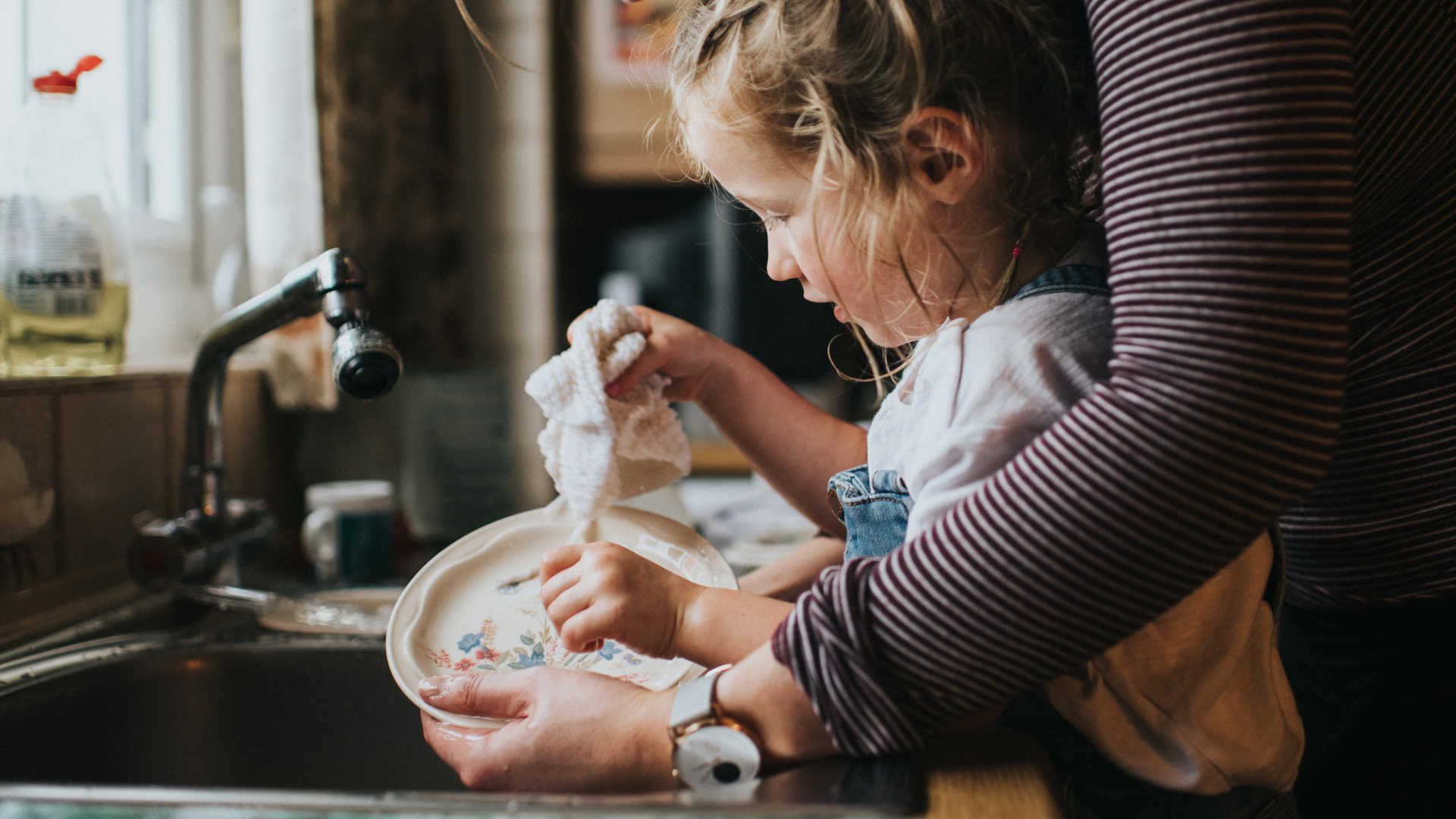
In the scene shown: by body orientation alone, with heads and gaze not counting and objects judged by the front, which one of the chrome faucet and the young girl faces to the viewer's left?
the young girl

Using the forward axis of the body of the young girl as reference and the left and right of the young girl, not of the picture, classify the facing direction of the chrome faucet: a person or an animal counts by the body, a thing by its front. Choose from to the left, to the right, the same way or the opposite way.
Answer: the opposite way

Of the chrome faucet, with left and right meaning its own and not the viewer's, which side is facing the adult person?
front

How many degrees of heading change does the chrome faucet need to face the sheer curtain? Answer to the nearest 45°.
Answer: approximately 135° to its left

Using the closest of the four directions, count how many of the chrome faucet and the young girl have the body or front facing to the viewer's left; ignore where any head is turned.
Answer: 1

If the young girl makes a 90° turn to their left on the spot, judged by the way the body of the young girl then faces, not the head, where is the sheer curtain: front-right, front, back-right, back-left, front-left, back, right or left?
back-right

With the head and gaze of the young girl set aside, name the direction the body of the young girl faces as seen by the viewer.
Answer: to the viewer's left

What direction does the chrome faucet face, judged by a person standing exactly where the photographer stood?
facing the viewer and to the right of the viewer

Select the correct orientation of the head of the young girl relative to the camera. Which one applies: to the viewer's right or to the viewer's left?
to the viewer's left
